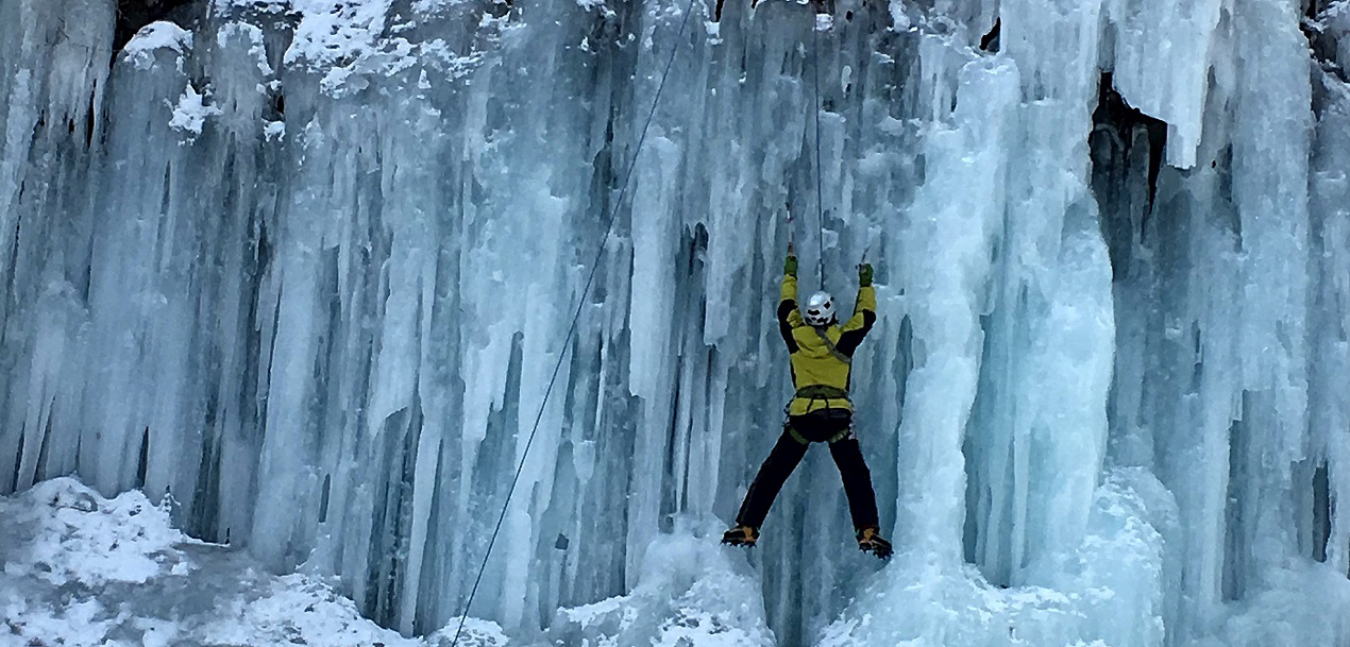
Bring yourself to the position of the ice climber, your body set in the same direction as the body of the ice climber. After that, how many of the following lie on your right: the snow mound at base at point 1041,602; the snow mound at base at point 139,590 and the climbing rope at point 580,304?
1

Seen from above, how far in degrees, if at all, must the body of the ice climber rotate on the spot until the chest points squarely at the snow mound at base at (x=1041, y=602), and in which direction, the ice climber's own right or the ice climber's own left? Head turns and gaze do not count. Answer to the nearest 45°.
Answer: approximately 90° to the ice climber's own right

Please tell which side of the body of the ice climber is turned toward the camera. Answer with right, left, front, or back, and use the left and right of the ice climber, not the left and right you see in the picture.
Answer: back

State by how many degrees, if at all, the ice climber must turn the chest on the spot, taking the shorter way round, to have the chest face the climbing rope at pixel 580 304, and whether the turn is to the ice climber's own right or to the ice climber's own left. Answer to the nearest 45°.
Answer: approximately 90° to the ice climber's own left
